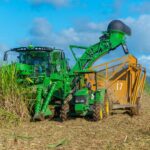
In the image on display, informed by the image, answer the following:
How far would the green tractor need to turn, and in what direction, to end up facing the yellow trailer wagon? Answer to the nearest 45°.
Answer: approximately 180°

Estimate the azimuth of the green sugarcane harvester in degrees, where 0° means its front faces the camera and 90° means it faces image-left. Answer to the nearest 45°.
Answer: approximately 45°

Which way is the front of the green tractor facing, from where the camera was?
facing the viewer and to the left of the viewer
